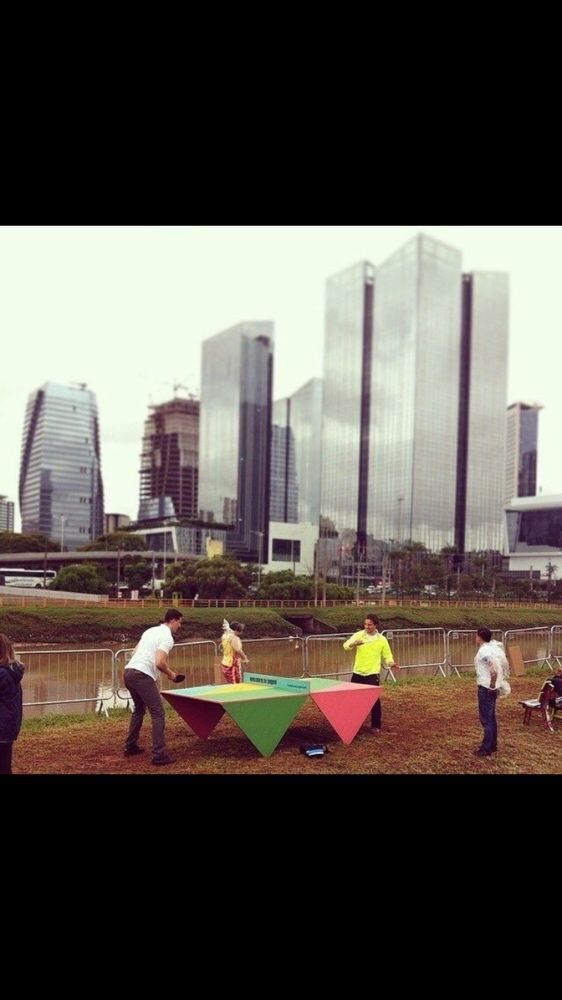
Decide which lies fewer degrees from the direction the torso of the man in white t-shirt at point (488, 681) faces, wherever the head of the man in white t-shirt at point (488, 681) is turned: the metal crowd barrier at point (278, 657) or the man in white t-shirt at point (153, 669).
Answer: the man in white t-shirt

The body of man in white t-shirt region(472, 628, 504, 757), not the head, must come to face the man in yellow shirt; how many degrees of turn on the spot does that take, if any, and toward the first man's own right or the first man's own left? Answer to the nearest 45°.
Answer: approximately 45° to the first man's own right

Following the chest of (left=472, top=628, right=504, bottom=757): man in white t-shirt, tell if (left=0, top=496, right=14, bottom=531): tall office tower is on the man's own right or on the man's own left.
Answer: on the man's own right

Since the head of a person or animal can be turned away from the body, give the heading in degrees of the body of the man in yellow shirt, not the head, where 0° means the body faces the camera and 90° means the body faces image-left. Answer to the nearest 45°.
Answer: approximately 45°

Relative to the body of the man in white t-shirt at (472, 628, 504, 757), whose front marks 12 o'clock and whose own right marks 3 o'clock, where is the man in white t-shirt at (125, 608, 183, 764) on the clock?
the man in white t-shirt at (125, 608, 183, 764) is roughly at 11 o'clock from the man in white t-shirt at (472, 628, 504, 757).

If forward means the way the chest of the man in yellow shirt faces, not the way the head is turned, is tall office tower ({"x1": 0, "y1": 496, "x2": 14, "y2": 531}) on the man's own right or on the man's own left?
on the man's own right

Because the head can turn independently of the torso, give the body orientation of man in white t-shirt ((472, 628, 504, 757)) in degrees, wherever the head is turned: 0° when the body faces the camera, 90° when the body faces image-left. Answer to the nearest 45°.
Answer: approximately 90°

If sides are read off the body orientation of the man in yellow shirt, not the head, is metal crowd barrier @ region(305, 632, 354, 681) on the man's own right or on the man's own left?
on the man's own right

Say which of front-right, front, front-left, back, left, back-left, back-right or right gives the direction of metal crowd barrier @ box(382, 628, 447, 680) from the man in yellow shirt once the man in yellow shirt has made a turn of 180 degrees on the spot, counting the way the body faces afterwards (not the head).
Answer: front-left

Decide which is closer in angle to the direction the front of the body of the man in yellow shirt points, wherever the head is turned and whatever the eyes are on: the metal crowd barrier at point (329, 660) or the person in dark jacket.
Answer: the person in dark jacket
